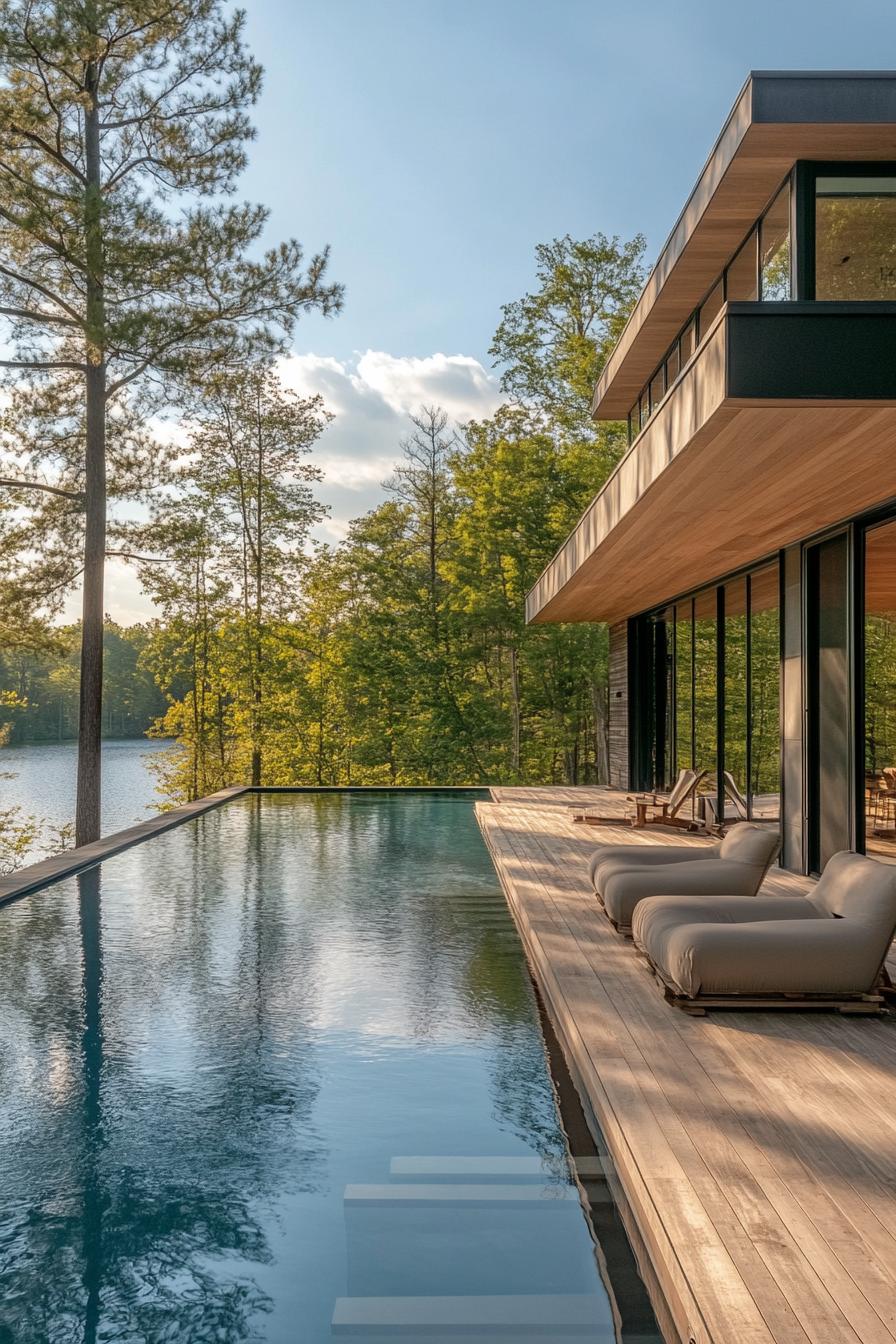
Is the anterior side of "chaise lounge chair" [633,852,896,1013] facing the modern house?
no

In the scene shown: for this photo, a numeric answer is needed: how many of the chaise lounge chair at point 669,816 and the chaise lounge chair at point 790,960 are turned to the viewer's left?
2

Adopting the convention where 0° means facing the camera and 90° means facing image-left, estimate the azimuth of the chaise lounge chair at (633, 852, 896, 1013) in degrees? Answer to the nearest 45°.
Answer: approximately 90°

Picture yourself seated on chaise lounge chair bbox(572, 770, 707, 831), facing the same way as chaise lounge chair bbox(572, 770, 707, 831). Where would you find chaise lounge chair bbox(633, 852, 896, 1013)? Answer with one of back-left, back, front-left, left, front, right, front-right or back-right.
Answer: left

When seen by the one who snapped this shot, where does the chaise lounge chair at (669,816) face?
facing to the left of the viewer

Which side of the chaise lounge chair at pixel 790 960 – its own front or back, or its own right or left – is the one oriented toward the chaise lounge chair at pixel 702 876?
right

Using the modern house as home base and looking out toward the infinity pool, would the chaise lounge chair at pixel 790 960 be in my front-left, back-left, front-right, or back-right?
front-left

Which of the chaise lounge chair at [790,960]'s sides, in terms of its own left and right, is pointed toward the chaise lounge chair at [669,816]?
right

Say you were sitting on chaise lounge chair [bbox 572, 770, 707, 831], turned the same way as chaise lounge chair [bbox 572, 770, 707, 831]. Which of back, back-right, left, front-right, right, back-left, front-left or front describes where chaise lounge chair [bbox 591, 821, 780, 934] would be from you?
left

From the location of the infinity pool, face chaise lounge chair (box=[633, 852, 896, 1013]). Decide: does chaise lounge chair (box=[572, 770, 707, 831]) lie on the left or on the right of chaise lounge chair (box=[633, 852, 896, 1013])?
left

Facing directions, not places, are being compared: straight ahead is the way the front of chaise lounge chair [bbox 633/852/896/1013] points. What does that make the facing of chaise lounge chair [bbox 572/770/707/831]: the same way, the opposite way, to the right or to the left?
the same way
